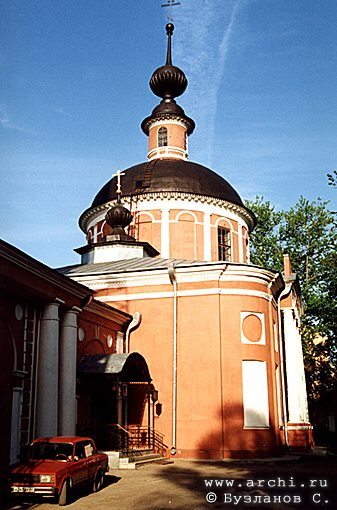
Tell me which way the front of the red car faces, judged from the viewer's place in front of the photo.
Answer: facing the viewer and to the left of the viewer

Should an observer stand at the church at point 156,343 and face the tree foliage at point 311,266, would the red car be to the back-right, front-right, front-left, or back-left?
back-right

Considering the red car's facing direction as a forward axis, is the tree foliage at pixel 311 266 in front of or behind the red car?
behind

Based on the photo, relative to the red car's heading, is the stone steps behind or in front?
behind

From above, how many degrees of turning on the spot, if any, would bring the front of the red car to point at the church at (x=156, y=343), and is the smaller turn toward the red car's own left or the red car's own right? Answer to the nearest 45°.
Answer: approximately 135° to the red car's own right
